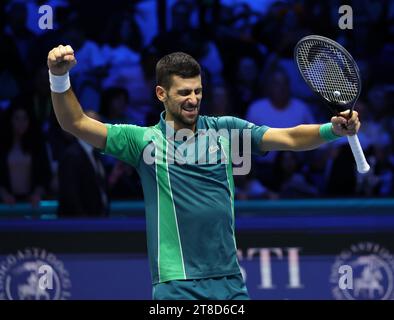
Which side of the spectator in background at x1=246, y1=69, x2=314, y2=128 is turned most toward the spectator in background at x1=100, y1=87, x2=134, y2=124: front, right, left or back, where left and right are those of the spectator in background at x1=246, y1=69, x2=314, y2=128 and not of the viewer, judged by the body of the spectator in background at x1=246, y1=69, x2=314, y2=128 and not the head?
right

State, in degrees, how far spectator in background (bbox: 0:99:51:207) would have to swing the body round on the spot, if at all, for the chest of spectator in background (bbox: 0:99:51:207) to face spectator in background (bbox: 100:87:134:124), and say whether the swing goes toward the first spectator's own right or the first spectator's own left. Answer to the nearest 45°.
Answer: approximately 90° to the first spectator's own left

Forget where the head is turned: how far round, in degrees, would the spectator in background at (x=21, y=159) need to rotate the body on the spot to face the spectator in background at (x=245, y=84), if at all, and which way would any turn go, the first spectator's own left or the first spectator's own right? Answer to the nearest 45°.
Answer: approximately 90° to the first spectator's own left

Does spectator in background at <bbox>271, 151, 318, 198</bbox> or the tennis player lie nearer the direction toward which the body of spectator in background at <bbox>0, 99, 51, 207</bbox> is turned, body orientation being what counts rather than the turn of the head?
the tennis player

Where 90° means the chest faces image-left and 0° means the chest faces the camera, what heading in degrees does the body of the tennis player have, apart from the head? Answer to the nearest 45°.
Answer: approximately 315°

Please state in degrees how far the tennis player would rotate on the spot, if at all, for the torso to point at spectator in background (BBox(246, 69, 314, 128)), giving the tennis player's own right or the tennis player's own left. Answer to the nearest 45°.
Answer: approximately 135° to the tennis player's own left

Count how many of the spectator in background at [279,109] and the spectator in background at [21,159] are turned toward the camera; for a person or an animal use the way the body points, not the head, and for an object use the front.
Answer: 2

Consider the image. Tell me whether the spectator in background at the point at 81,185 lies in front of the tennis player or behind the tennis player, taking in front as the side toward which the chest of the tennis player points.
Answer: behind
